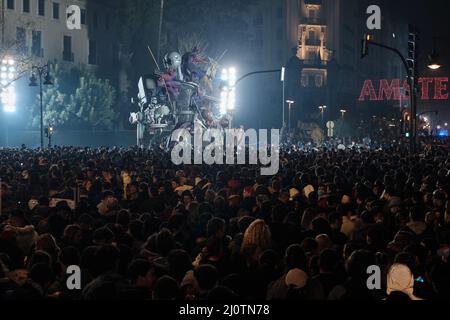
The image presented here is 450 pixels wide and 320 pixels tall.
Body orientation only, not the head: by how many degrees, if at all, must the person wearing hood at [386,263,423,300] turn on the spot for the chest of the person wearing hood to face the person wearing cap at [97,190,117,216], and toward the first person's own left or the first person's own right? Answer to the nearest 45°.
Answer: approximately 45° to the first person's own left

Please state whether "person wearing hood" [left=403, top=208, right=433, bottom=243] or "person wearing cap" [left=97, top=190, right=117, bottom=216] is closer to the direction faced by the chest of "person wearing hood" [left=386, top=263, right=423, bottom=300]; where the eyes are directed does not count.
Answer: the person wearing hood

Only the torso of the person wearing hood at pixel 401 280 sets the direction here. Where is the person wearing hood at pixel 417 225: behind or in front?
in front

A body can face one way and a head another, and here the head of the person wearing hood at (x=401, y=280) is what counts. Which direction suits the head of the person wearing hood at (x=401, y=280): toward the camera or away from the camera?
away from the camera

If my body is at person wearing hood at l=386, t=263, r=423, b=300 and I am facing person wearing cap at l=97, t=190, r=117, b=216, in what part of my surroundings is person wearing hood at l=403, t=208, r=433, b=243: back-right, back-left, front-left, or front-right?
front-right

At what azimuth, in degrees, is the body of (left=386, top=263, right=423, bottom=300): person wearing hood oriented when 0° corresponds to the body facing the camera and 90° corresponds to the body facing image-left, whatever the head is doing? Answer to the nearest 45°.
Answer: approximately 180°
